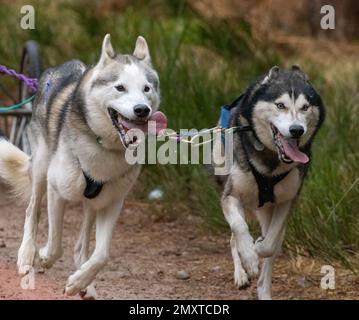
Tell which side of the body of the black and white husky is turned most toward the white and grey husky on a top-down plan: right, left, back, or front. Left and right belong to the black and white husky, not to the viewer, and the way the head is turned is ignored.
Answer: right

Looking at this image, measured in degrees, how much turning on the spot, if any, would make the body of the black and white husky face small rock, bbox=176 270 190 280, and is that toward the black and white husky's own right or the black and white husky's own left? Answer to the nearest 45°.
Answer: approximately 135° to the black and white husky's own right

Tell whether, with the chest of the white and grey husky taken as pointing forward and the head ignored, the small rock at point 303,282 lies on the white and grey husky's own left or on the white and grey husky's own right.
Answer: on the white and grey husky's own left

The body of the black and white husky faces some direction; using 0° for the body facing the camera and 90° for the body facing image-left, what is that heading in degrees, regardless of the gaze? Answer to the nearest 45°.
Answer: approximately 0°

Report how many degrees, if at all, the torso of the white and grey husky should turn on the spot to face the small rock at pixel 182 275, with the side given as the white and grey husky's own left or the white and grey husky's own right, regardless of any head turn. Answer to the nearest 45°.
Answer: approximately 90° to the white and grey husky's own left

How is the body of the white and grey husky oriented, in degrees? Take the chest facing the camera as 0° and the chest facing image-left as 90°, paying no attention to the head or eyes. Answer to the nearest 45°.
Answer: approximately 315°

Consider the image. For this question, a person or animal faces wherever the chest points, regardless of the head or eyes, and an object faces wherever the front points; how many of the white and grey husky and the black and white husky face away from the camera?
0

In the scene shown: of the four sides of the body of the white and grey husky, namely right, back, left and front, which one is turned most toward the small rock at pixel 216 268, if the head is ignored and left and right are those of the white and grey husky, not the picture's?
left
